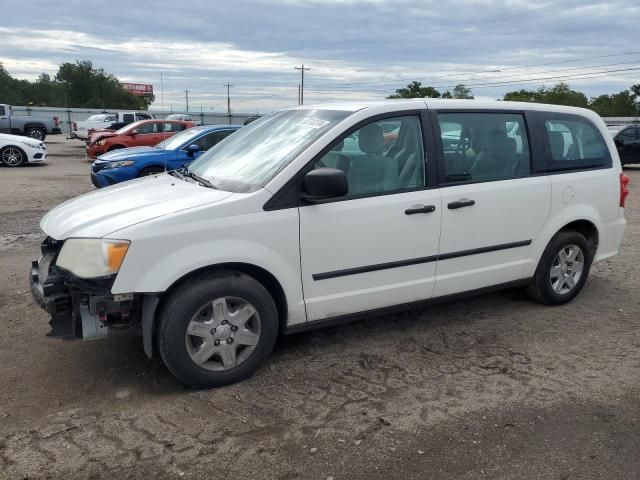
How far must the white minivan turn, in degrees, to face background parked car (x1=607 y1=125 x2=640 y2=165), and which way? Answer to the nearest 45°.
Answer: approximately 180°

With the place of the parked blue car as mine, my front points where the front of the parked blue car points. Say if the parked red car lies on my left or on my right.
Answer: on my right

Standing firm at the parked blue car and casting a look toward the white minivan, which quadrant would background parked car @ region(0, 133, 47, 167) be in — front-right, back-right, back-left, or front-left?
back-right

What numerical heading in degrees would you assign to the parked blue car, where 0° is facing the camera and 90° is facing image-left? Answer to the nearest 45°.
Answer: approximately 45°

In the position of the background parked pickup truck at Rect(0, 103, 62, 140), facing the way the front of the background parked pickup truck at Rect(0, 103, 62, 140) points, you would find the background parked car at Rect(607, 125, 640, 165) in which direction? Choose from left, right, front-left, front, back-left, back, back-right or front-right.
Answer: back-left

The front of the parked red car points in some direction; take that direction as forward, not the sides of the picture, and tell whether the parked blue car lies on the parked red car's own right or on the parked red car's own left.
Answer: on the parked red car's own left

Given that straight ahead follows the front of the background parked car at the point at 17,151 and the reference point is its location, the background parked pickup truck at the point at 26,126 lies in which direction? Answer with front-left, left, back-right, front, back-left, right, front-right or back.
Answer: back-left

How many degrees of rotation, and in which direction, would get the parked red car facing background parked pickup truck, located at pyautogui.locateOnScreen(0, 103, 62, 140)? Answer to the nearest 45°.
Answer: approximately 90° to its right

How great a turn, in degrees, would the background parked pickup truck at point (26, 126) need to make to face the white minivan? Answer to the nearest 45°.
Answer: approximately 90° to its left

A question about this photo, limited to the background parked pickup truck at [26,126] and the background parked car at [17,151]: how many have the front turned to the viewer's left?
1
